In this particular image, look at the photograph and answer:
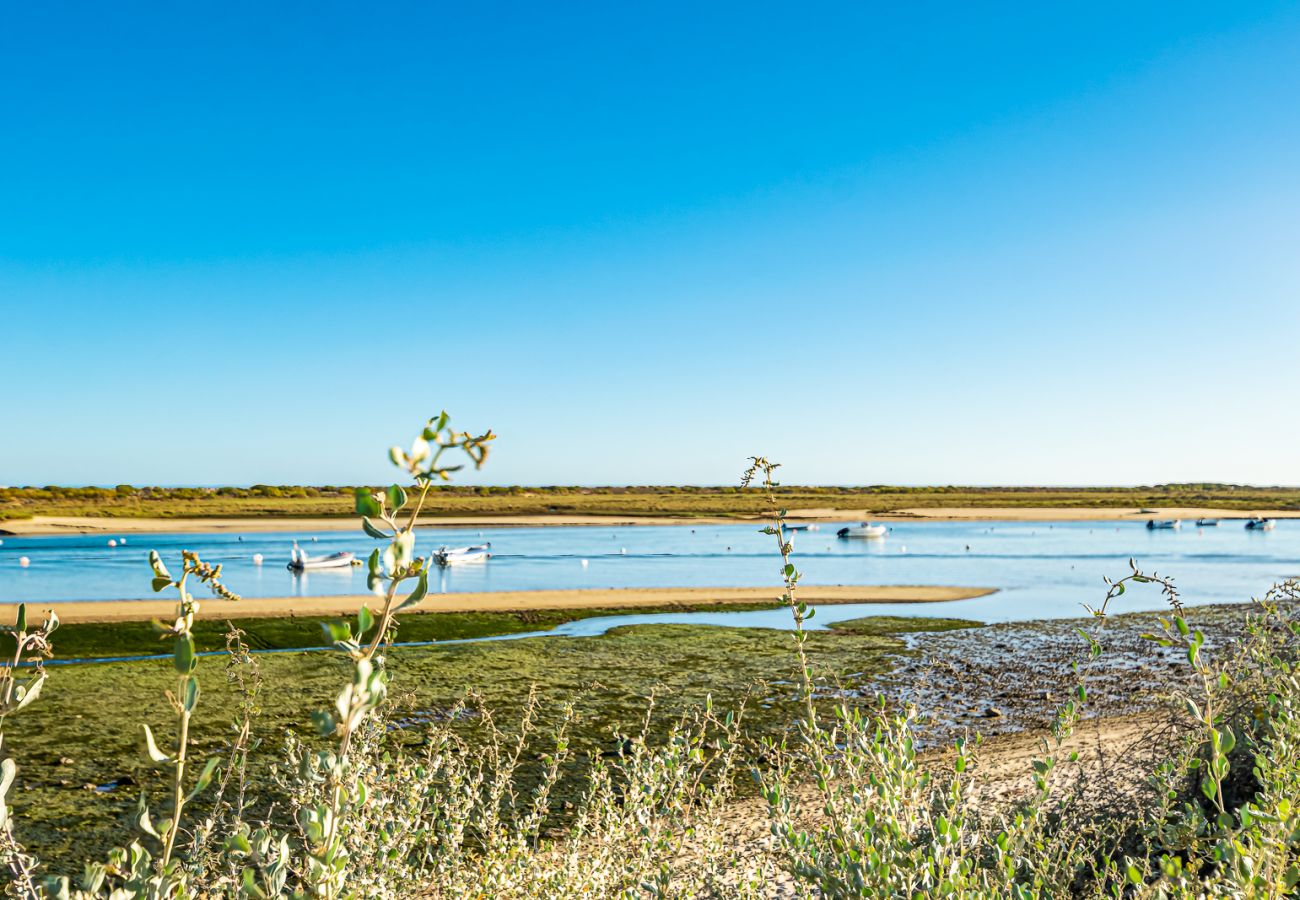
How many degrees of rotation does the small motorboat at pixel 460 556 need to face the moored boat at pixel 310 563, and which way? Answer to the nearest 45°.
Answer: approximately 135° to its right

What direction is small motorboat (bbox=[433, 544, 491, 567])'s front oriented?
to the viewer's right
